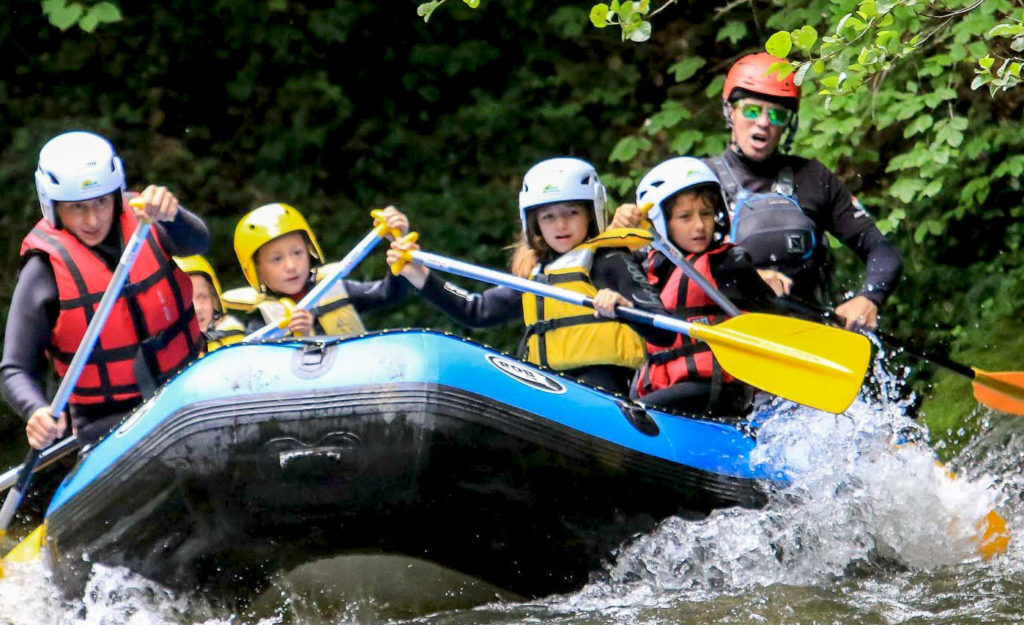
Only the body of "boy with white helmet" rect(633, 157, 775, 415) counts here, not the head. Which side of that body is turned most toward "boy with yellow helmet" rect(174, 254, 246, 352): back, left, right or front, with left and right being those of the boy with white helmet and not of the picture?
right

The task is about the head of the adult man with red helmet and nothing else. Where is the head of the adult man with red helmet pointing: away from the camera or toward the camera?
toward the camera

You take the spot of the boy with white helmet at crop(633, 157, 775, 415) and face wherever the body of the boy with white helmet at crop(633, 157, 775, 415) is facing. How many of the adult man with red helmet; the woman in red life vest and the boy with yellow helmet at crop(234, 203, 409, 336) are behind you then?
1

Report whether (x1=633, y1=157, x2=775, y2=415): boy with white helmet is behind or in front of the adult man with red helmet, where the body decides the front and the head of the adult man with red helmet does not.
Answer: in front

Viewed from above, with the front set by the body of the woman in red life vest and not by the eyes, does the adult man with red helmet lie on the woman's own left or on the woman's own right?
on the woman's own left

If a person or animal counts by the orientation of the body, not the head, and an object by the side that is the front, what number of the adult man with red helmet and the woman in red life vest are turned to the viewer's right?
0

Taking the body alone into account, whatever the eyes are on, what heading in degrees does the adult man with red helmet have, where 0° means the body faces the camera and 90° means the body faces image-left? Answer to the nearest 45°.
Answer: approximately 45°

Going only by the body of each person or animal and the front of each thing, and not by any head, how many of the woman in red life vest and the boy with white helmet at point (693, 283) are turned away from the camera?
0

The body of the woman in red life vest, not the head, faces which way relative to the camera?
toward the camera

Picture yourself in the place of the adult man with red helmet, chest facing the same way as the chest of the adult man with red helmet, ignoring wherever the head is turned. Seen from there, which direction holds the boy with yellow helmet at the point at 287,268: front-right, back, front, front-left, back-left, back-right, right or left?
front-right

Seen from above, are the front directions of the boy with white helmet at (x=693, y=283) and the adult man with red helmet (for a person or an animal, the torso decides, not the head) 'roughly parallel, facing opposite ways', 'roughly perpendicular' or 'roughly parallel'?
roughly parallel

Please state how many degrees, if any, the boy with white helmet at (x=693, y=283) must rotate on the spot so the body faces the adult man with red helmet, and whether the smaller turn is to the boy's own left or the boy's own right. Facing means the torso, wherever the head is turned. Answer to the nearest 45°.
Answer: approximately 180°

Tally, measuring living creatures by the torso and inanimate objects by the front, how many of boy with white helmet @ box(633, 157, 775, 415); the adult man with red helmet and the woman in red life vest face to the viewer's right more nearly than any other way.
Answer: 0

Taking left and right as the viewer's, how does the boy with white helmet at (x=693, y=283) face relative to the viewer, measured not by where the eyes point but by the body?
facing the viewer and to the left of the viewer
